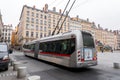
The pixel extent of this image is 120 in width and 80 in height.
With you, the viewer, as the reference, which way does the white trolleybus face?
facing away from the viewer and to the left of the viewer
